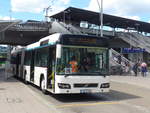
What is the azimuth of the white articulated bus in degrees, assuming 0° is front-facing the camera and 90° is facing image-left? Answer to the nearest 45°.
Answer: approximately 315°
